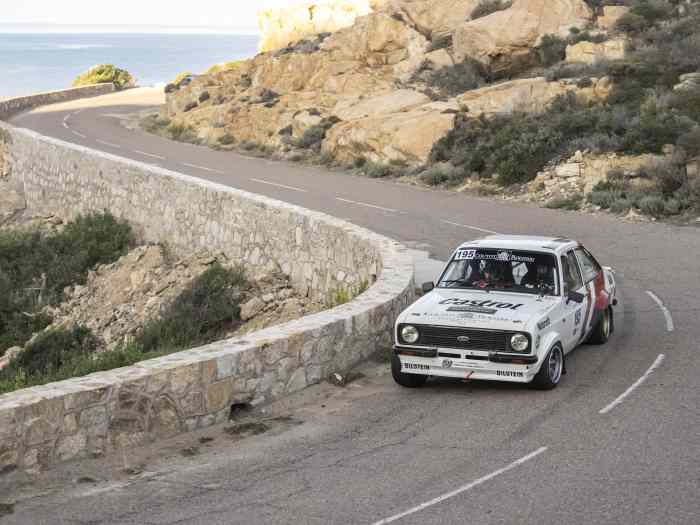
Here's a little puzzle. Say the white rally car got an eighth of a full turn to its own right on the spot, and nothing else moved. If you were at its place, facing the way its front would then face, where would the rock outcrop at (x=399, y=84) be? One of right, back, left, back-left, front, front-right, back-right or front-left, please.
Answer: right

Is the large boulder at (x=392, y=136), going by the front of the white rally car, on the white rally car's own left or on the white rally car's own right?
on the white rally car's own right

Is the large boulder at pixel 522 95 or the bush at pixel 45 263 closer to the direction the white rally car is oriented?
the bush

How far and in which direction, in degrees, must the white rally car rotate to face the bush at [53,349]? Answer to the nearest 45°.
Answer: approximately 90° to its right

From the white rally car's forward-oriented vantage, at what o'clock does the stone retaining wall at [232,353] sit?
The stone retaining wall is roughly at 1 o'clock from the white rally car.

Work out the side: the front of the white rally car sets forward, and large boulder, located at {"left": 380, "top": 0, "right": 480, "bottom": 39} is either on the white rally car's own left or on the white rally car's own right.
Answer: on the white rally car's own right

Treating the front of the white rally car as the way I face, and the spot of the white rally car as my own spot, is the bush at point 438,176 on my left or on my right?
on my right

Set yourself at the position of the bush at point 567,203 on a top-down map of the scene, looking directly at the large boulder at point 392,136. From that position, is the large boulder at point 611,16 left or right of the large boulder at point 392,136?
right

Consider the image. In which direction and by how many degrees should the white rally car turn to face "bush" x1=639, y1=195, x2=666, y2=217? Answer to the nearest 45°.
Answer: approximately 135° to its right

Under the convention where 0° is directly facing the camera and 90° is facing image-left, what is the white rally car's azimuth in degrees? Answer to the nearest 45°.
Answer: approximately 45°

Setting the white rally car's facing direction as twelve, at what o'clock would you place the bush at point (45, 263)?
The bush is roughly at 3 o'clock from the white rally car.

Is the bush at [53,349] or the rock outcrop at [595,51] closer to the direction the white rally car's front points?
the bush

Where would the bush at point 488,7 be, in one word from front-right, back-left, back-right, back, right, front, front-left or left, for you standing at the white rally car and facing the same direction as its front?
back-right
